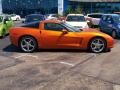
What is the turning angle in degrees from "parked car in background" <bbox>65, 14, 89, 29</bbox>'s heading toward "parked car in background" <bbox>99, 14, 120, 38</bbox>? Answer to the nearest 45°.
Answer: approximately 45° to its left

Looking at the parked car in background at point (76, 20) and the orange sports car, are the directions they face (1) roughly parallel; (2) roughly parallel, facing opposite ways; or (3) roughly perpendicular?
roughly perpendicular

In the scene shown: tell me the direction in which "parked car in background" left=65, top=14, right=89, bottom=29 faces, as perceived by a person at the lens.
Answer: facing the viewer

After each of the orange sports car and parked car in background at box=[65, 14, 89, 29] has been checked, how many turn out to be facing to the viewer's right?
1

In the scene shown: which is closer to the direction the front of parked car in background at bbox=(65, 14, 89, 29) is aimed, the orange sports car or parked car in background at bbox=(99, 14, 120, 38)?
the orange sports car

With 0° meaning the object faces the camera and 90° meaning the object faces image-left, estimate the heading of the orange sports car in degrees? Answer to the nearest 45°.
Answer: approximately 270°

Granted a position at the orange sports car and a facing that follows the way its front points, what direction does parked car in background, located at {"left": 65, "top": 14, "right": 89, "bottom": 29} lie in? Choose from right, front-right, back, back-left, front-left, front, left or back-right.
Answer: left

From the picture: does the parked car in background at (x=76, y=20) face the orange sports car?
yes

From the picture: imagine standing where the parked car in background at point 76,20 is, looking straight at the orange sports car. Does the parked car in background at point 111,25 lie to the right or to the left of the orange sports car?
left
